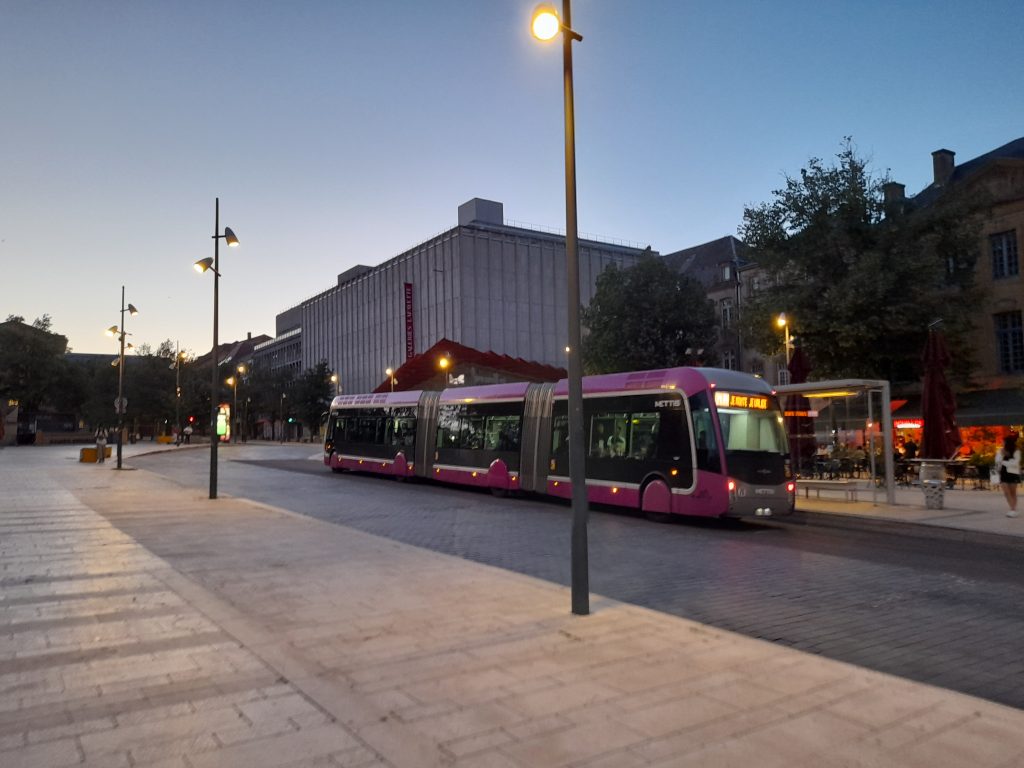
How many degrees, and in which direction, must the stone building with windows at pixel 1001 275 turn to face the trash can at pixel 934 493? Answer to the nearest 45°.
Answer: approximately 45° to its left

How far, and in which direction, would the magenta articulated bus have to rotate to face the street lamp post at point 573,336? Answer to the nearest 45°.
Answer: approximately 45° to its right

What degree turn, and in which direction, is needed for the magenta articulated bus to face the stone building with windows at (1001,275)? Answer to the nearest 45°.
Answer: approximately 90° to its left

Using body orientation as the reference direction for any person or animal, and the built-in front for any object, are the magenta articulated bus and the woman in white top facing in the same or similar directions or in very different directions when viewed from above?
very different directions

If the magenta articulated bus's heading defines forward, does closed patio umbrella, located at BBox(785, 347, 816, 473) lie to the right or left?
on its left

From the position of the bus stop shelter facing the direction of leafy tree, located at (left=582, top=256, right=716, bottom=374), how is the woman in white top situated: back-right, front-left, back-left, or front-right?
back-right

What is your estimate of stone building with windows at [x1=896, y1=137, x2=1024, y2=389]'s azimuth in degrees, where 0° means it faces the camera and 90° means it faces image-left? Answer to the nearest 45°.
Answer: approximately 45°
